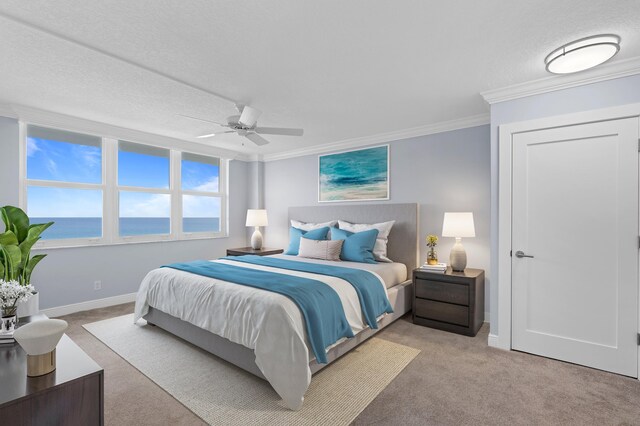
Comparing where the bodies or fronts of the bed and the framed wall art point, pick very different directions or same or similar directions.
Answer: same or similar directions

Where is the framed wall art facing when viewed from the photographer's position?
facing the viewer and to the left of the viewer

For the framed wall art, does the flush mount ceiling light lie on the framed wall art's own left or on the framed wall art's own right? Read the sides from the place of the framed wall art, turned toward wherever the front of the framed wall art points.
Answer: on the framed wall art's own left

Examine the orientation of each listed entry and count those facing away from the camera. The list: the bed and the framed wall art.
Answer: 0

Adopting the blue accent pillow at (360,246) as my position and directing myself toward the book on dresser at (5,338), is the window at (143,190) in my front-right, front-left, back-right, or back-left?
front-right

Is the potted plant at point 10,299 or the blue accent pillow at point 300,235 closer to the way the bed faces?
the potted plant

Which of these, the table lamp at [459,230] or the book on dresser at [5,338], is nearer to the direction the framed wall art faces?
the book on dresser

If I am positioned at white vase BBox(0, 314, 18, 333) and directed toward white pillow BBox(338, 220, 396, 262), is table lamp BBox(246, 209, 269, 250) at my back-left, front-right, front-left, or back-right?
front-left

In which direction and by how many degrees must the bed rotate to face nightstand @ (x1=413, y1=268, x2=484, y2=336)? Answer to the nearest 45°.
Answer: approximately 135° to its left

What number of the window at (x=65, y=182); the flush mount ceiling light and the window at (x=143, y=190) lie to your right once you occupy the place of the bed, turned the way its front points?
2

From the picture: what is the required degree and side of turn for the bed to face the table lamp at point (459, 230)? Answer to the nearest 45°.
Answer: approximately 135° to its left

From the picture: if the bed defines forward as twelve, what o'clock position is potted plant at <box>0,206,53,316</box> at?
The potted plant is roughly at 1 o'clock from the bed.

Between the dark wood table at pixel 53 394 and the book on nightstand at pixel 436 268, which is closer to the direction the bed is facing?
the dark wood table

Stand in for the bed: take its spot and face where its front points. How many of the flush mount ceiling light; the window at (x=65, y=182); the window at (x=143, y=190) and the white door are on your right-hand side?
2

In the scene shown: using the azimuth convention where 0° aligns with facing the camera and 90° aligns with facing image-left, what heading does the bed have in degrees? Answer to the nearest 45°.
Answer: approximately 45°

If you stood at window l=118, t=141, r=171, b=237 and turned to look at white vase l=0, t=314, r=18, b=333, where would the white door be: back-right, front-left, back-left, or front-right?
front-left
